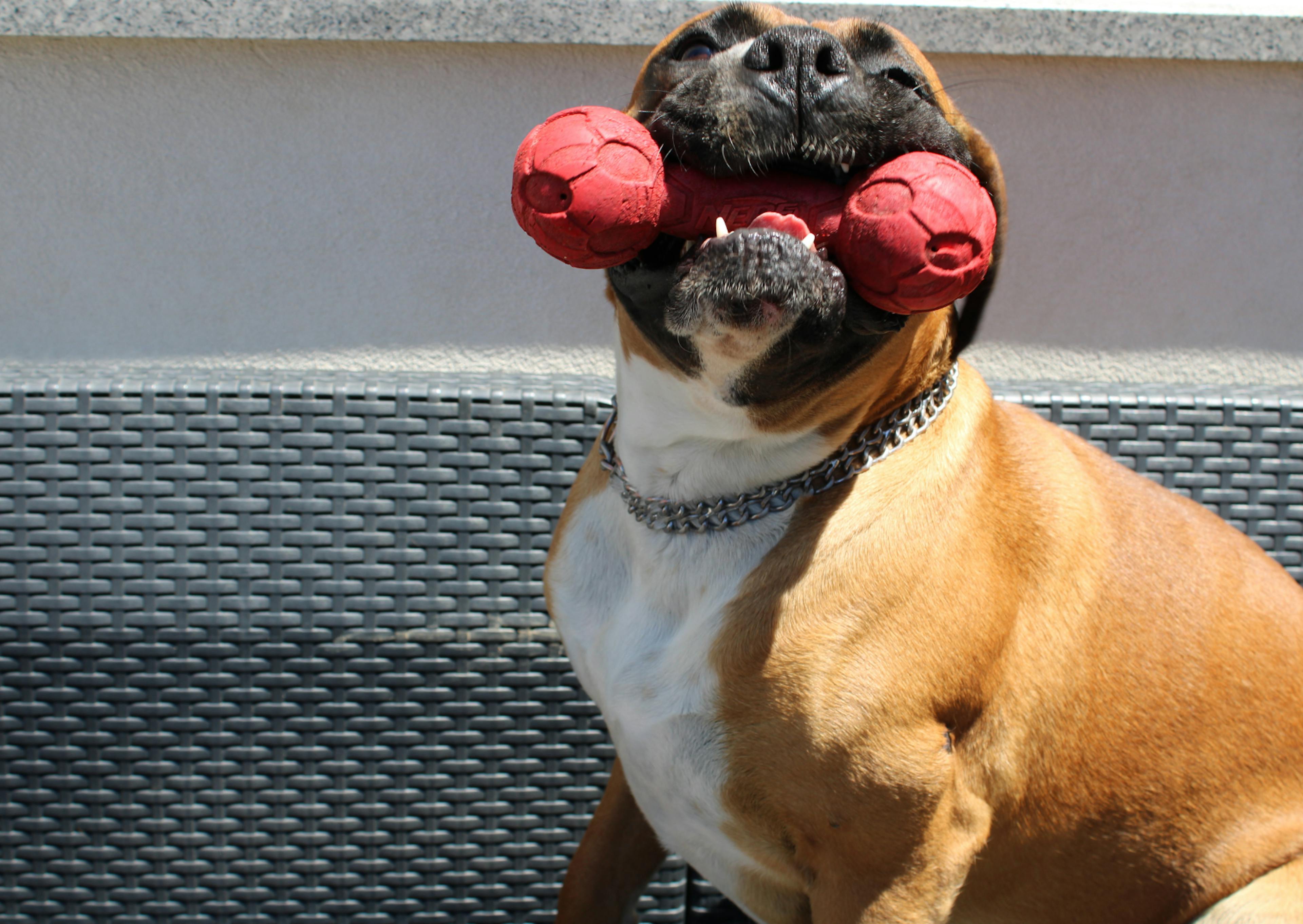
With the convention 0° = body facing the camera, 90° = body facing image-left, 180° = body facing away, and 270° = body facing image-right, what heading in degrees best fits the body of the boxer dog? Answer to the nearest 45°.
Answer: approximately 45°
